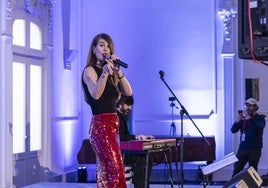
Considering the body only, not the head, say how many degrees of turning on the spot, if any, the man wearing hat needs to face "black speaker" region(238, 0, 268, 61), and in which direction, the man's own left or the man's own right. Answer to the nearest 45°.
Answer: approximately 45° to the man's own left

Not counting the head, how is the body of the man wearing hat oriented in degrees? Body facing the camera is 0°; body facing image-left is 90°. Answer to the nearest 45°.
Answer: approximately 45°

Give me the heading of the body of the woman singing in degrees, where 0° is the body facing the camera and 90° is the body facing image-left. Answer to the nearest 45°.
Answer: approximately 315°
